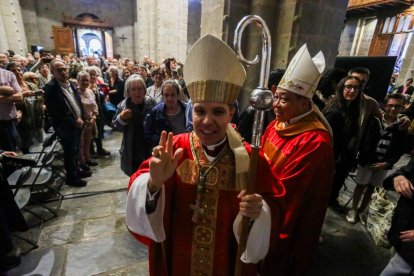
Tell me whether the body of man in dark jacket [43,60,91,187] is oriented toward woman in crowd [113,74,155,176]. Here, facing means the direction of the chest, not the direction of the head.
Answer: yes

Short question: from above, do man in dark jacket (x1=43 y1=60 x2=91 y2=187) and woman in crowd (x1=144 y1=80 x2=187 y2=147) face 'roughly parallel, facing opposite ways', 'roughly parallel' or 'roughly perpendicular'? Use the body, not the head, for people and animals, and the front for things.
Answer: roughly perpendicular

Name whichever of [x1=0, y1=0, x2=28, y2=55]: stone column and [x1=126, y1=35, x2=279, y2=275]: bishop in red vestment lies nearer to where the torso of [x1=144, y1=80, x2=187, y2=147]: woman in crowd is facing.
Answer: the bishop in red vestment

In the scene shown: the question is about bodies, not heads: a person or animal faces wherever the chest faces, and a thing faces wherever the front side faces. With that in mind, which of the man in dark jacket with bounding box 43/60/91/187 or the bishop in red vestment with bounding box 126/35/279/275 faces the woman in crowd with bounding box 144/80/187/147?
the man in dark jacket

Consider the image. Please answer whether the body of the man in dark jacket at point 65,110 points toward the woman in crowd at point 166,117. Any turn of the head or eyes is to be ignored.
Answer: yes

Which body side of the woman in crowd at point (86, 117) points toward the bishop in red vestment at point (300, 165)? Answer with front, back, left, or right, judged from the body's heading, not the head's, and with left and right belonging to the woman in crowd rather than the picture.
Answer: front

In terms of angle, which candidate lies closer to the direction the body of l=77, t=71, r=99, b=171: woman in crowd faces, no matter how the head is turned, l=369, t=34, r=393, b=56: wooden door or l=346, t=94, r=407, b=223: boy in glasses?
the boy in glasses

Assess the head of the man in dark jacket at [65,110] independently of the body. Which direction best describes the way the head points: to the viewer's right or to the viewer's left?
to the viewer's right

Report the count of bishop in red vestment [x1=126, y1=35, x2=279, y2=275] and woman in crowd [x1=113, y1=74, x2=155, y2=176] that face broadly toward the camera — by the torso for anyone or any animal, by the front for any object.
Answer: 2

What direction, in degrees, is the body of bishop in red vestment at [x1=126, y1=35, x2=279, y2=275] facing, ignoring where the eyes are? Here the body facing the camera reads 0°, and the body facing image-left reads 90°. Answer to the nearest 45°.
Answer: approximately 0°
